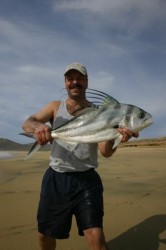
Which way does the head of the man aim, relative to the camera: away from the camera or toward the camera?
toward the camera

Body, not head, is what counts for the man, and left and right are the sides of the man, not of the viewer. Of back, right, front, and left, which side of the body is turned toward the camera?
front
